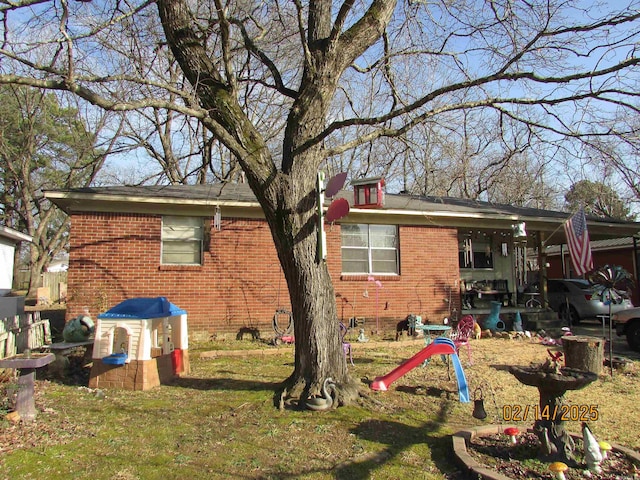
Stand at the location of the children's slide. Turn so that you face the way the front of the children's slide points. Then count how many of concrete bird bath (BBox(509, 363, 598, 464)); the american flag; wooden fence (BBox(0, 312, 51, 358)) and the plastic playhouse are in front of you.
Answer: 2

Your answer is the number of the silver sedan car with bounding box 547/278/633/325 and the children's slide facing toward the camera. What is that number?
0

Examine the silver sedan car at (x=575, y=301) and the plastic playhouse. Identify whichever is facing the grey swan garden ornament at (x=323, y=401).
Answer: the plastic playhouse

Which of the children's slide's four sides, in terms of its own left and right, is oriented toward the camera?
left

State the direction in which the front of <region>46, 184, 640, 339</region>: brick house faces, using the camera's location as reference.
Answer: facing the viewer

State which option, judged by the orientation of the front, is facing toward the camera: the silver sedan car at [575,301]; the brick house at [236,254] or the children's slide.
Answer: the brick house

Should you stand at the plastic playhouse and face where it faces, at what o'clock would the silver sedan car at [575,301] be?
The silver sedan car is roughly at 10 o'clock from the plastic playhouse.

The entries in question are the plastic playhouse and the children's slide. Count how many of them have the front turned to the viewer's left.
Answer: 1

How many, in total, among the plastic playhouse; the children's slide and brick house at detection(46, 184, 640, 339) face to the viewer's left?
1

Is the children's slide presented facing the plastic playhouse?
yes

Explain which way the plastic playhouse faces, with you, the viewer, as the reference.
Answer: facing the viewer and to the right of the viewer

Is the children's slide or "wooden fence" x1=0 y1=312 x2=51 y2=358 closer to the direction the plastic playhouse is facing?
the children's slide

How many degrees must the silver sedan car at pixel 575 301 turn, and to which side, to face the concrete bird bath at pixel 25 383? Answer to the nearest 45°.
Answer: approximately 135° to its left

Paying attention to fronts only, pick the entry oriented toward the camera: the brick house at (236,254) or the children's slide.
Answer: the brick house
